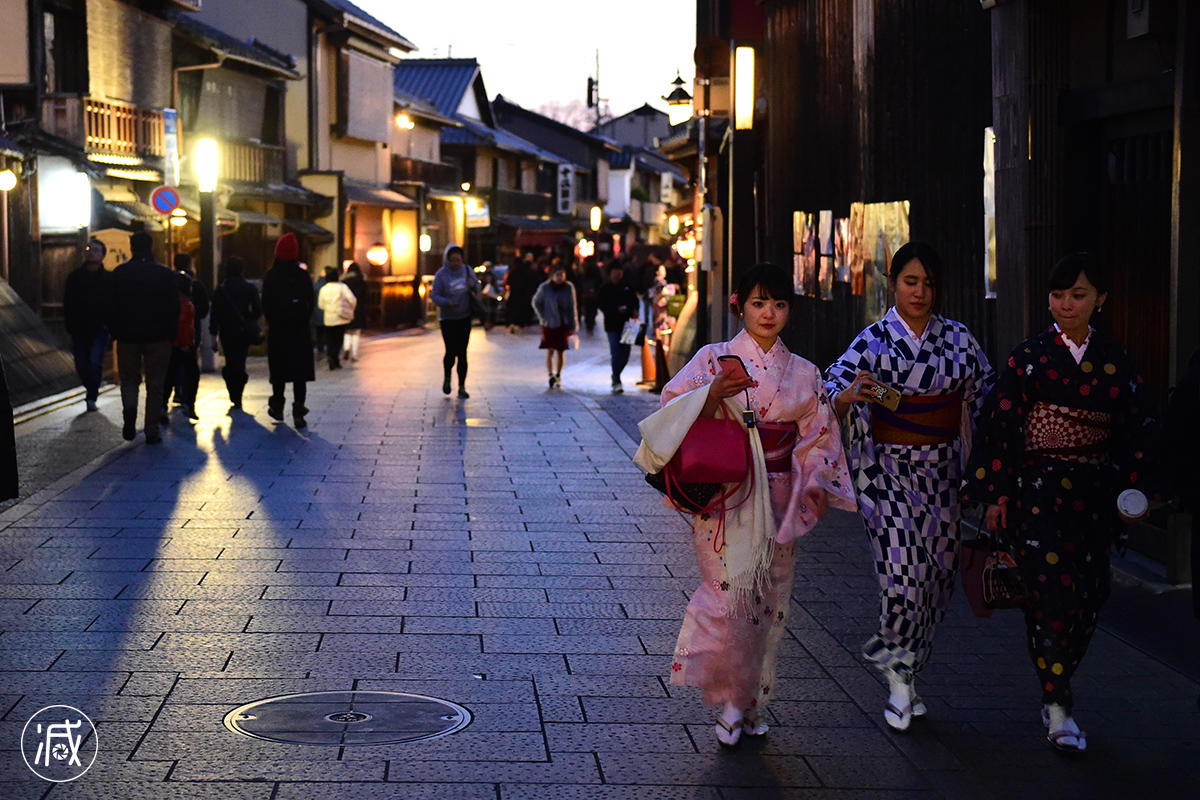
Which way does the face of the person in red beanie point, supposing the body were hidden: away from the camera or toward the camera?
away from the camera

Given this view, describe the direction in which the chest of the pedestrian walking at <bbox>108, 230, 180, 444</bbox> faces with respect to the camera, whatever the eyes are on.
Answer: away from the camera

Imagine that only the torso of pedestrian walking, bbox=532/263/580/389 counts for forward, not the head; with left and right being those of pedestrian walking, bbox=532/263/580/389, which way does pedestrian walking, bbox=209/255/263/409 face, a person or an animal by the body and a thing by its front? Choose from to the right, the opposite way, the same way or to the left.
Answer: the opposite way

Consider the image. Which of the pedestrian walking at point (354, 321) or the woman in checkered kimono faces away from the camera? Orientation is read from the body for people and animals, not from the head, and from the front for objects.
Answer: the pedestrian walking

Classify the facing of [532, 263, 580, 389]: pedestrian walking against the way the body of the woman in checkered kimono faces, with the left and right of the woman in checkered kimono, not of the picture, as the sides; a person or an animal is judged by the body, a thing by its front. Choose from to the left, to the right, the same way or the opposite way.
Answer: the same way

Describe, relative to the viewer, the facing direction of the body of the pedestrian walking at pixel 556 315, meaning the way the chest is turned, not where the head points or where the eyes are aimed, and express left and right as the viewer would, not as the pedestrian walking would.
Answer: facing the viewer

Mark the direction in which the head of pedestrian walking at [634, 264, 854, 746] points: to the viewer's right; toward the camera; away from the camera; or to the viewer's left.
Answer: toward the camera

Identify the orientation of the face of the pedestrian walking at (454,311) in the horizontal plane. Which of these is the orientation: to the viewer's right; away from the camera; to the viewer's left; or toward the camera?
toward the camera

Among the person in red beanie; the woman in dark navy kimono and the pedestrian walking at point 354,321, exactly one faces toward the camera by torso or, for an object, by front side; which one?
the woman in dark navy kimono

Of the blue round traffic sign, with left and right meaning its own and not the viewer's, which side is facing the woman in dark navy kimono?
front

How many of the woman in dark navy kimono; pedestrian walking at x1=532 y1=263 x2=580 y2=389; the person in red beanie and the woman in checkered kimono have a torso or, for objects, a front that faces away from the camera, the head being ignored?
1

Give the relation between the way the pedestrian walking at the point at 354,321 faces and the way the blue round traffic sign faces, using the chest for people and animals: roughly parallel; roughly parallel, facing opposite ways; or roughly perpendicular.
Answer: roughly parallel, facing opposite ways

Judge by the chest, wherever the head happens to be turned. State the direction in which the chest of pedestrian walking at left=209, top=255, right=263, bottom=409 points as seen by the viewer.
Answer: away from the camera

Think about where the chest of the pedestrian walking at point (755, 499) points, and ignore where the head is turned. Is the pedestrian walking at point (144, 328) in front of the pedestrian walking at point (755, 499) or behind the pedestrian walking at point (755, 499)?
behind

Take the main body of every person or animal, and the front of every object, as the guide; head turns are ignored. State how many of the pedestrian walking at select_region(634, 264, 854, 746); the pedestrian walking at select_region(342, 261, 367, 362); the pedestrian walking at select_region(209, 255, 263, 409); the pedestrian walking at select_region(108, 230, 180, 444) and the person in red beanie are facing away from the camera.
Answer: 4

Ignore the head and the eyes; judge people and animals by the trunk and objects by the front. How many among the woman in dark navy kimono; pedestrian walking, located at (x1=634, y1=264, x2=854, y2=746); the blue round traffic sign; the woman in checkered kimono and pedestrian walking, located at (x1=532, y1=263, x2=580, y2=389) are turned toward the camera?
5

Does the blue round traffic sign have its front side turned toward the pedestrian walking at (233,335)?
yes

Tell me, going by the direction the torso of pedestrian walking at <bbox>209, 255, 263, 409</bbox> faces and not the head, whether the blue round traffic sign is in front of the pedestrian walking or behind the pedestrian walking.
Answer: in front

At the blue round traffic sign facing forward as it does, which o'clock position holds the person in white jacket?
The person in white jacket is roughly at 8 o'clock from the blue round traffic sign.
